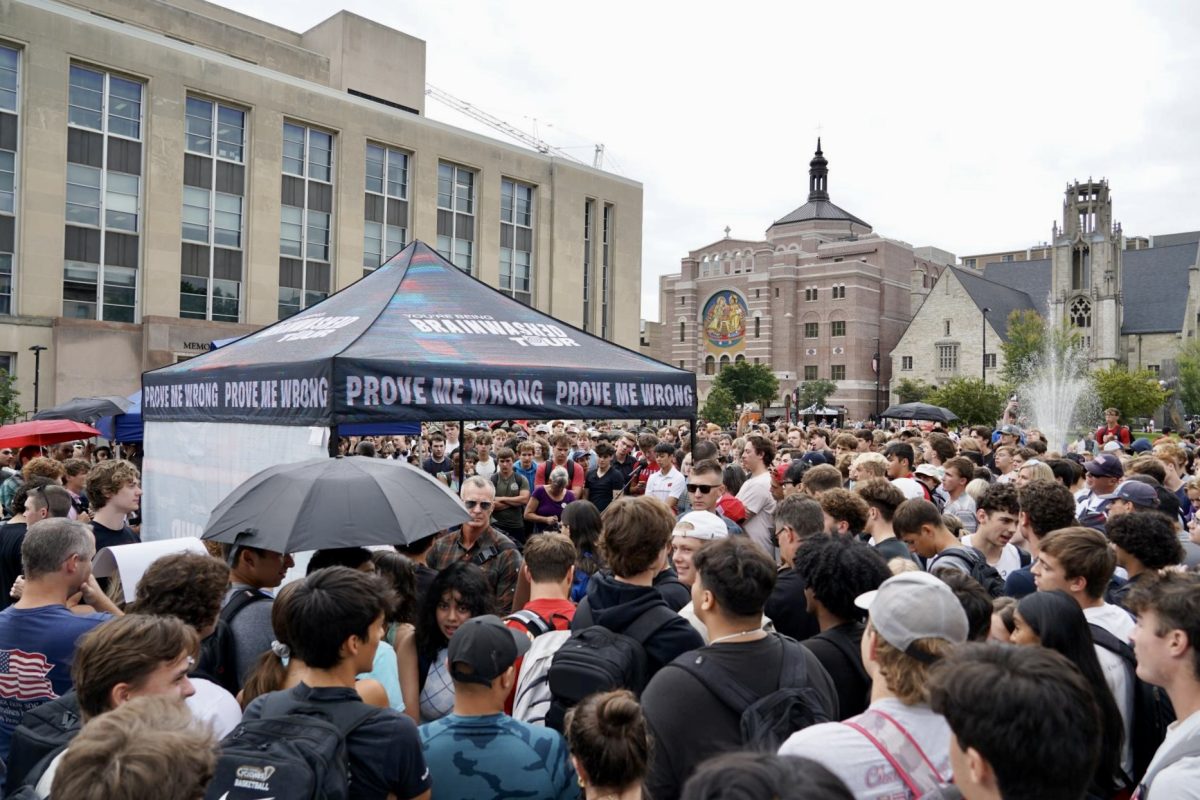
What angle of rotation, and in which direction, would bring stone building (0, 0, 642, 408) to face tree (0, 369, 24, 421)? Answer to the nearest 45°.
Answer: approximately 90° to its right

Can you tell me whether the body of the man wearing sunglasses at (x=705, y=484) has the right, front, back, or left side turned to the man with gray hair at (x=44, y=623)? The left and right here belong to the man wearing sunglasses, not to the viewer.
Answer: front

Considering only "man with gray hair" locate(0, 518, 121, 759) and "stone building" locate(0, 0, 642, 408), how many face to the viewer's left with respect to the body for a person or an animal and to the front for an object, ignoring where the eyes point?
0

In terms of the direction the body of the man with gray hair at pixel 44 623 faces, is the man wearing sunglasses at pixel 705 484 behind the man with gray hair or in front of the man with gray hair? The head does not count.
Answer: in front

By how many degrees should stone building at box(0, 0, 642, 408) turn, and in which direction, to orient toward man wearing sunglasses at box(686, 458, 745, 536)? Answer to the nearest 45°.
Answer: approximately 45° to its right

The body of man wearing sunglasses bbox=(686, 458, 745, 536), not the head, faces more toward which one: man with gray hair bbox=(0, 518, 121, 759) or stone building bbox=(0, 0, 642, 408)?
the man with gray hair

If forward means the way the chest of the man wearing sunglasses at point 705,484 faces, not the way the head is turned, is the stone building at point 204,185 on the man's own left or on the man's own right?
on the man's own right

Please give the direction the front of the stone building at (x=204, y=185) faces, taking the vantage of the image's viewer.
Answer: facing the viewer and to the right of the viewer

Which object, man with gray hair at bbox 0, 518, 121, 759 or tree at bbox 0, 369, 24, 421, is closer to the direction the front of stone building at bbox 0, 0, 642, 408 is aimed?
the man with gray hair

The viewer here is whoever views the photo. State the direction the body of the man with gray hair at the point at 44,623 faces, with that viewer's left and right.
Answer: facing away from the viewer and to the right of the viewer

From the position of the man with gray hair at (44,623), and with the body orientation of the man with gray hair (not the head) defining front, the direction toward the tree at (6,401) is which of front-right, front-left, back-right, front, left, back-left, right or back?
front-left

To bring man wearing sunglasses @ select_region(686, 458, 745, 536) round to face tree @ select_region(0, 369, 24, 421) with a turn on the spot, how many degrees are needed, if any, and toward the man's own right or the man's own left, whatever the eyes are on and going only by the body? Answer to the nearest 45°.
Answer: approximately 90° to the man's own right

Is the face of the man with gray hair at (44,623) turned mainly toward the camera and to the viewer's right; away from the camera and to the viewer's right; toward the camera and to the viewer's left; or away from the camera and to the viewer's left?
away from the camera and to the viewer's right

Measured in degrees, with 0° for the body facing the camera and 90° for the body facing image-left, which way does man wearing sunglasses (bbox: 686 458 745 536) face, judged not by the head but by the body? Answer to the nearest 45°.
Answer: approximately 45°
